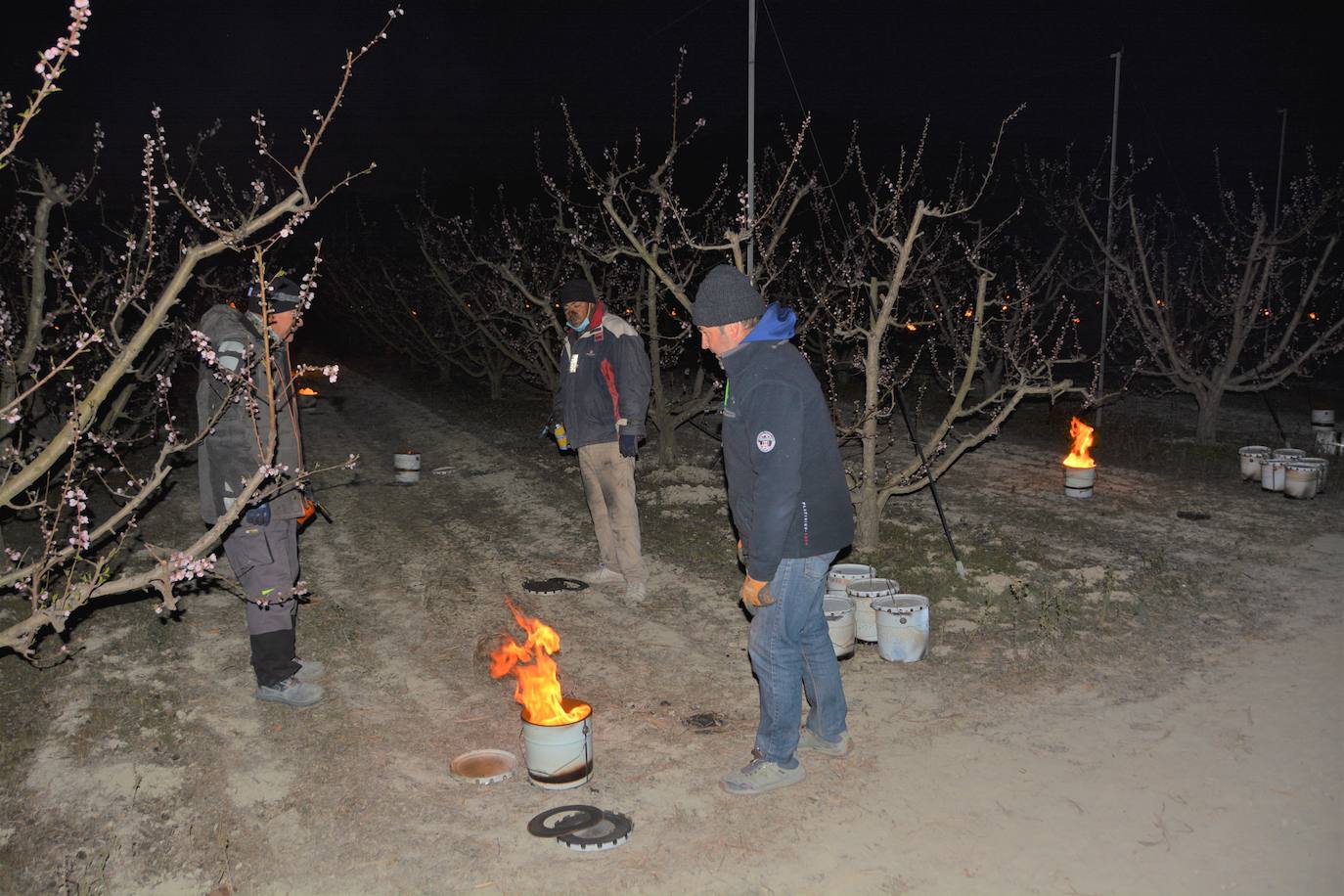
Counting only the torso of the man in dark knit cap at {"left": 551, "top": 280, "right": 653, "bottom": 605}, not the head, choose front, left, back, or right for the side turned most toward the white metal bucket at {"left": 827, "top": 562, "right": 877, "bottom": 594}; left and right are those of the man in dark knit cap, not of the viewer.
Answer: left

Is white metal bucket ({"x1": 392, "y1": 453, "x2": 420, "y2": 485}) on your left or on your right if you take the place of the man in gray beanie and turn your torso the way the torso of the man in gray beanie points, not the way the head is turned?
on your right

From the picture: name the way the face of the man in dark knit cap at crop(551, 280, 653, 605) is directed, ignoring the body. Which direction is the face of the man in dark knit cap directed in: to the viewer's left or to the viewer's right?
to the viewer's left

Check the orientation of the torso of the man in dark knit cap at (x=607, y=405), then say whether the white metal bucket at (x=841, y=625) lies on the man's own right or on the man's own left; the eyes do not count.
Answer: on the man's own left

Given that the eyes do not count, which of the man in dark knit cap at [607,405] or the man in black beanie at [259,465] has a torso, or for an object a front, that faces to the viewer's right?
the man in black beanie

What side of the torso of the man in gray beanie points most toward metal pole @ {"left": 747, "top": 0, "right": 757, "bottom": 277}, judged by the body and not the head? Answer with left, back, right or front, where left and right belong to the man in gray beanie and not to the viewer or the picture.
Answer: right

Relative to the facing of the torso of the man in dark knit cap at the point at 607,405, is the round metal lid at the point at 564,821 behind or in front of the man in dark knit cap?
in front

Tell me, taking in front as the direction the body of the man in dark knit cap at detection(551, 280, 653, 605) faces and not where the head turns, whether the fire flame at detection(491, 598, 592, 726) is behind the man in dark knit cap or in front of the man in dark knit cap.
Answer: in front

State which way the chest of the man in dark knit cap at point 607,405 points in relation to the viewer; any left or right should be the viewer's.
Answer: facing the viewer and to the left of the viewer

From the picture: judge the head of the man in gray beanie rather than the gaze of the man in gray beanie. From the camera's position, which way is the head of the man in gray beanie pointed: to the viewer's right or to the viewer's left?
to the viewer's left

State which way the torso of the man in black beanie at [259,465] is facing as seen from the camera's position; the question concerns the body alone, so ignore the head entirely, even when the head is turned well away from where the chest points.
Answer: to the viewer's right

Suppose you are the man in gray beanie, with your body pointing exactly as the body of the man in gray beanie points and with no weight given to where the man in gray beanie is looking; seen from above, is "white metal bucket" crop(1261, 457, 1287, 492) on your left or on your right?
on your right

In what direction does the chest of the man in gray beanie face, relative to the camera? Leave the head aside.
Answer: to the viewer's left

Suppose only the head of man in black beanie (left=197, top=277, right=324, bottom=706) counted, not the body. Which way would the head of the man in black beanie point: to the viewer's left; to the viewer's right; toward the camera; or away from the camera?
to the viewer's right

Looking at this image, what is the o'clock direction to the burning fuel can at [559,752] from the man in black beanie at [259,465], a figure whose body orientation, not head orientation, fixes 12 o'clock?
The burning fuel can is roughly at 2 o'clock from the man in black beanie.
